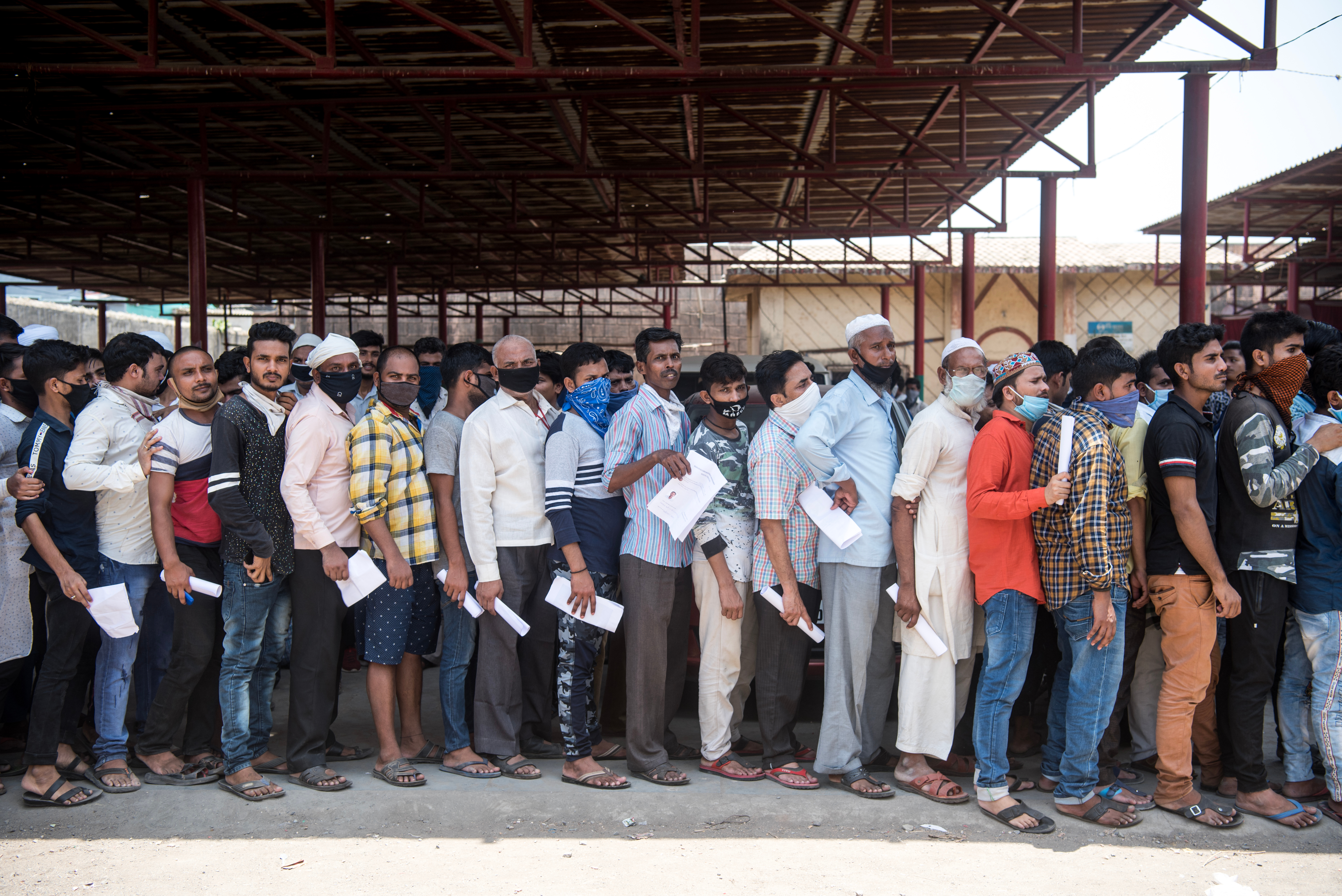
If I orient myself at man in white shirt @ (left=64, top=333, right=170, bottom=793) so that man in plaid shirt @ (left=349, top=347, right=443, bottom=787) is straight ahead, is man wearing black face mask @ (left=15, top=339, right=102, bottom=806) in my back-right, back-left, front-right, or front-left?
back-right

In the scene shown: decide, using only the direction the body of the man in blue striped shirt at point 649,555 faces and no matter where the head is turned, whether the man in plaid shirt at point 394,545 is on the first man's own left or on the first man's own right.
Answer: on the first man's own right

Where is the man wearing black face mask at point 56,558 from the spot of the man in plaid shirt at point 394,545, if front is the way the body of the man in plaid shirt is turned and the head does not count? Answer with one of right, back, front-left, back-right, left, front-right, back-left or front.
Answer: back-right

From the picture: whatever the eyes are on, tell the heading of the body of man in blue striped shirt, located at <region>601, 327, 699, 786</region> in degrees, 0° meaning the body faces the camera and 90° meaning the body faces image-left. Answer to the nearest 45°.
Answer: approximately 315°
